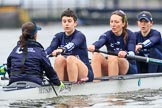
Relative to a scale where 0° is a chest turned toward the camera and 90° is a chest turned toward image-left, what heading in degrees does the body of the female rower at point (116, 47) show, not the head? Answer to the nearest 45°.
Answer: approximately 45°

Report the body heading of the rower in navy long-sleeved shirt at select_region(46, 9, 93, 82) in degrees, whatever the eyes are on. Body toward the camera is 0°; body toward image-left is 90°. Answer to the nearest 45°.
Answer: approximately 45°

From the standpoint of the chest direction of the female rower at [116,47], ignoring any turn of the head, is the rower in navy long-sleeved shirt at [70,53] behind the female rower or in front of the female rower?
in front

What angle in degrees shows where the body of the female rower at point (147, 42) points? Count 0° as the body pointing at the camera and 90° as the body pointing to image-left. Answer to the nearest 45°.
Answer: approximately 45°
